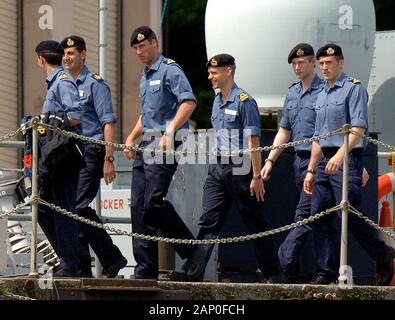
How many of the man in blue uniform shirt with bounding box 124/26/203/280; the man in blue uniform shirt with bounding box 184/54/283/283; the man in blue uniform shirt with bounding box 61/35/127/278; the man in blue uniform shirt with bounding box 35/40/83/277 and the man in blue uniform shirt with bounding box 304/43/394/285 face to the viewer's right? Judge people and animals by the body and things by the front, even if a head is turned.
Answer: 0

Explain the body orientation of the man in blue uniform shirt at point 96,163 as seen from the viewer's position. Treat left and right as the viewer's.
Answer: facing the viewer and to the left of the viewer

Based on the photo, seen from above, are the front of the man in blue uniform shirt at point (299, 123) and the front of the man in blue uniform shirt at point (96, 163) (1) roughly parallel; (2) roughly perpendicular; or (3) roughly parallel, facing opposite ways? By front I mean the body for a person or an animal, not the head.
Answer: roughly parallel

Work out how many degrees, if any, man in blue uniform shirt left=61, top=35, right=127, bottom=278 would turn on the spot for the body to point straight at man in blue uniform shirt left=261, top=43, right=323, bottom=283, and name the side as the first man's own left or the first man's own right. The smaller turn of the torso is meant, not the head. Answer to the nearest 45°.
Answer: approximately 135° to the first man's own left

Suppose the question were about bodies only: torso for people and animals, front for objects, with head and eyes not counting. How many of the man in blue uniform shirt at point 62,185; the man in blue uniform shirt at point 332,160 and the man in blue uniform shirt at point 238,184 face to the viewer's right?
0

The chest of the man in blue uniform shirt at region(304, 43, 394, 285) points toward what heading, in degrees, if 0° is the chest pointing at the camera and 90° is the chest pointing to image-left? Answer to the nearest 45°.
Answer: approximately 45°

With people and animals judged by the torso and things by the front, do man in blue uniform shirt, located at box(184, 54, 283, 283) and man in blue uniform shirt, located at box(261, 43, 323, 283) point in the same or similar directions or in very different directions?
same or similar directions

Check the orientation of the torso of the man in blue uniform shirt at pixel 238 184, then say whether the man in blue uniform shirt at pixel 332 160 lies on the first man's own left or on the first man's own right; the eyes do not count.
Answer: on the first man's own left
